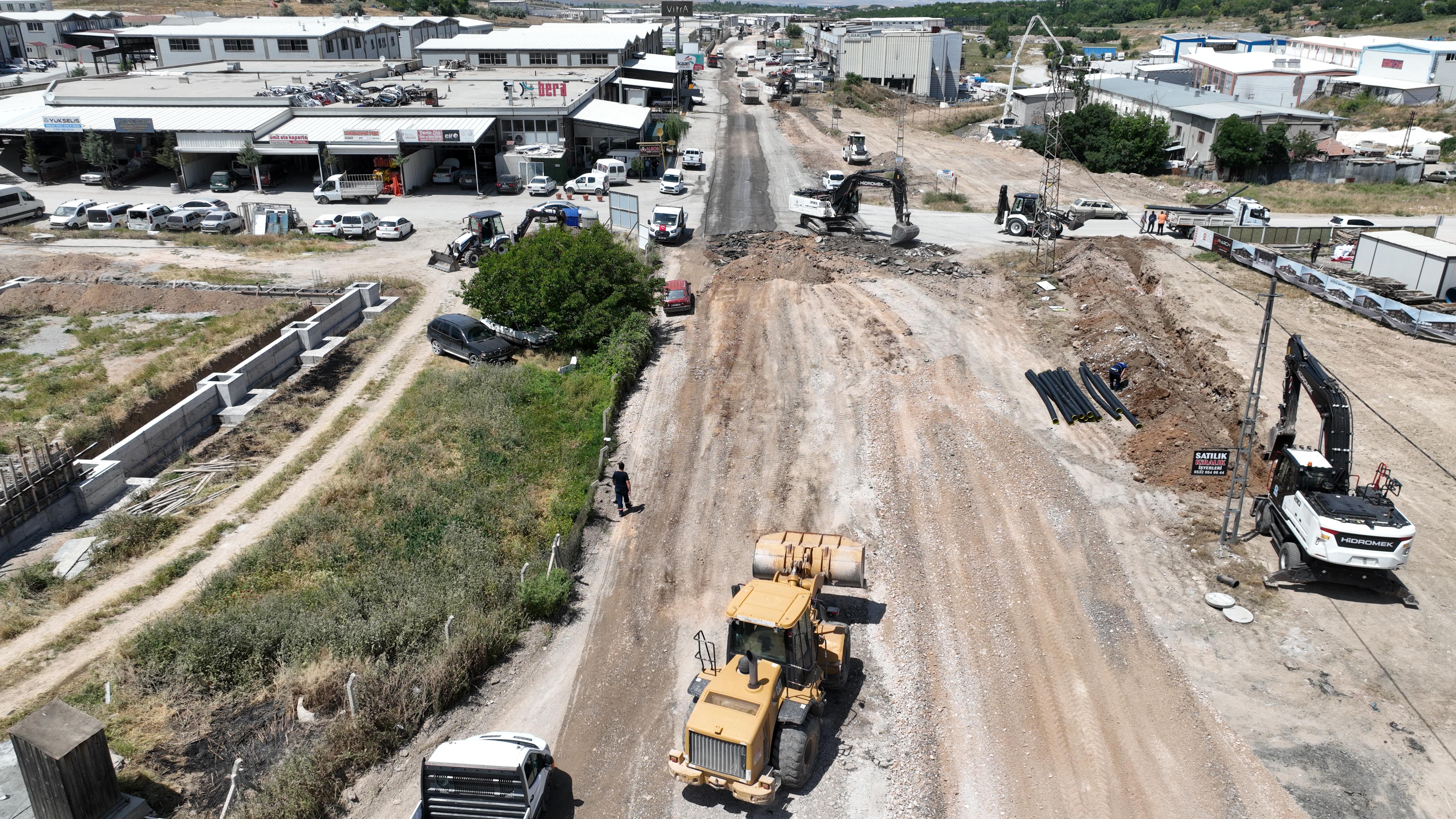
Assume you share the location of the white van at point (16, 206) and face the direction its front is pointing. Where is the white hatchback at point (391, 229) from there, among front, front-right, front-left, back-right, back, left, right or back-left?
front-right

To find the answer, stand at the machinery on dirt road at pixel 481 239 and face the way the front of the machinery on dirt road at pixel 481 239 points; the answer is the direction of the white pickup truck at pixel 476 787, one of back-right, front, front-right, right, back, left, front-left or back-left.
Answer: front-left

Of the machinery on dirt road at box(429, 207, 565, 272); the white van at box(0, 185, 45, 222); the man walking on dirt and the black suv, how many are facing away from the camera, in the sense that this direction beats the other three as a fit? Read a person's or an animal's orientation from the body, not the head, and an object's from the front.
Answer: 1

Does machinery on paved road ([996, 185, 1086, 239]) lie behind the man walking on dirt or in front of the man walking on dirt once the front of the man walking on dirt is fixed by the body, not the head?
in front

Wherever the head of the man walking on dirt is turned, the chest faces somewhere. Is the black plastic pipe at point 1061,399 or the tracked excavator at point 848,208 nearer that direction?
the tracked excavator

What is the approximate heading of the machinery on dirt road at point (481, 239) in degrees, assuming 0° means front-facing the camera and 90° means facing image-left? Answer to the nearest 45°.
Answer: approximately 45°

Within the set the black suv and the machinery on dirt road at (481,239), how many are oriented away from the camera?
0

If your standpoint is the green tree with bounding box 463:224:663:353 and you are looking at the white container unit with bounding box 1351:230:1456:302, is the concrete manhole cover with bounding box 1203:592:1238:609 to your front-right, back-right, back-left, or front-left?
front-right

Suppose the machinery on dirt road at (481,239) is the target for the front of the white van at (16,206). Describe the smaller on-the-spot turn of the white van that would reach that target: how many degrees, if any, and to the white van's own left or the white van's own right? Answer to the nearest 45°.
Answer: approximately 45° to the white van's own right

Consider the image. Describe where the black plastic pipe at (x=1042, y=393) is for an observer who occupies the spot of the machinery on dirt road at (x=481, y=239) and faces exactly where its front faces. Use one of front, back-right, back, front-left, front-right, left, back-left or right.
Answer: left

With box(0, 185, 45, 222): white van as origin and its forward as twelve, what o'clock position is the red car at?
The red car is roughly at 2 o'clock from the white van.
